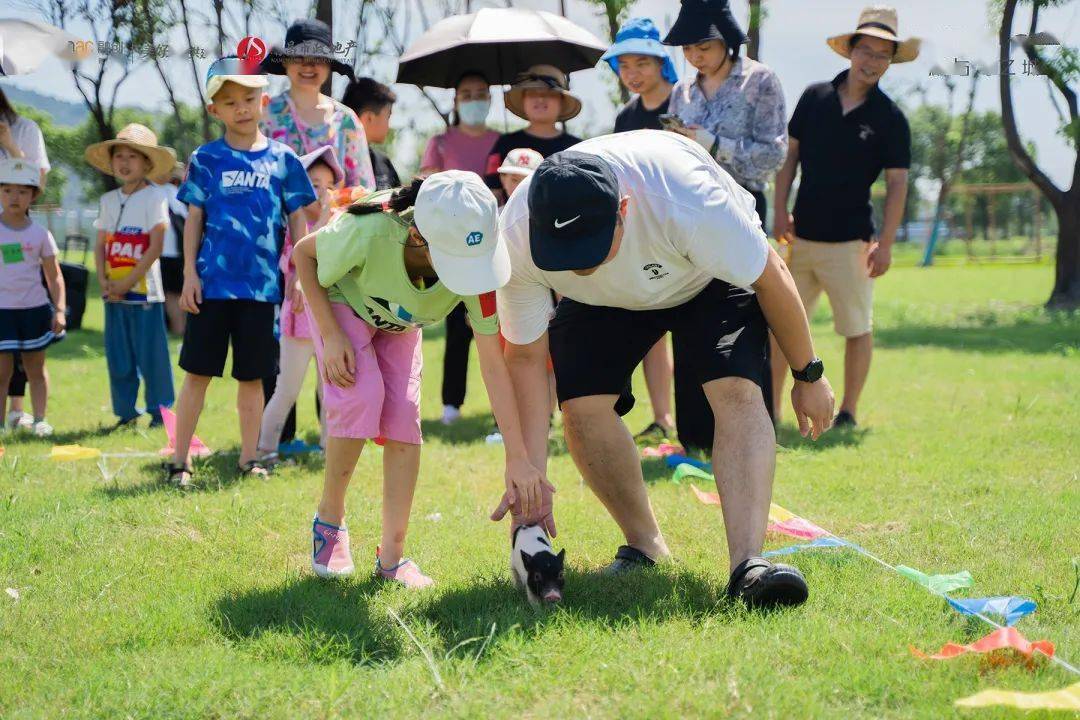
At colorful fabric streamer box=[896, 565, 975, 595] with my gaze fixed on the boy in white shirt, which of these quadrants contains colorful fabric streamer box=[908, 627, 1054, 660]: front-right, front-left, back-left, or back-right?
back-left

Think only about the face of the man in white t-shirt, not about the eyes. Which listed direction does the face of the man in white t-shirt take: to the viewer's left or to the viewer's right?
to the viewer's left

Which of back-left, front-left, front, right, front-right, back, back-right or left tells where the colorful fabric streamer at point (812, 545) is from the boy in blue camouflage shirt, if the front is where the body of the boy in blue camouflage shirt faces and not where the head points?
front-left

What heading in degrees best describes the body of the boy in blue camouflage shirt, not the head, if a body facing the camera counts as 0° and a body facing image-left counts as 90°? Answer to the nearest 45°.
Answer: approximately 0°

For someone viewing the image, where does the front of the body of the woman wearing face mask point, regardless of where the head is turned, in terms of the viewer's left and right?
facing the viewer

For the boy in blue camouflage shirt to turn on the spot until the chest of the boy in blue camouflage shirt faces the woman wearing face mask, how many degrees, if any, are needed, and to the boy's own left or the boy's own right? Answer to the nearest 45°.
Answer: approximately 135° to the boy's own left

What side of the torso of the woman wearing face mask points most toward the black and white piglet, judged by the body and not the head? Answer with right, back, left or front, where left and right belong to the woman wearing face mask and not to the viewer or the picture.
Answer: front

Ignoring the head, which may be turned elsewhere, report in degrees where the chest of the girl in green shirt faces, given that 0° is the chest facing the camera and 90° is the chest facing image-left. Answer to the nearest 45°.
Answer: approximately 315°

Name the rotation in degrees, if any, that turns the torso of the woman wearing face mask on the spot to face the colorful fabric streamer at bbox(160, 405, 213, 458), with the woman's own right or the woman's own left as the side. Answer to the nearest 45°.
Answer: approximately 45° to the woman's own right

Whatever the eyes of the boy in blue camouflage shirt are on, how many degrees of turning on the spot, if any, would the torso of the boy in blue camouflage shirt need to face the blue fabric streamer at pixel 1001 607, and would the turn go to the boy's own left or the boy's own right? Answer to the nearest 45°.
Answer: approximately 45° to the boy's own left

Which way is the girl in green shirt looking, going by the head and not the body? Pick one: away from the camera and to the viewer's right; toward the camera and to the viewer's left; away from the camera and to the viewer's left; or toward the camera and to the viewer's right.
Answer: toward the camera and to the viewer's right

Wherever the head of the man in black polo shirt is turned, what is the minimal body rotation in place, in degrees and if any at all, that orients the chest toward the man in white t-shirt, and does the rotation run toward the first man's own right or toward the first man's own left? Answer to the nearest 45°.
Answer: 0° — they already face them

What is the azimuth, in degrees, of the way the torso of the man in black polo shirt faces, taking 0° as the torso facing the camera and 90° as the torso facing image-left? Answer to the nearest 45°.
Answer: approximately 0°

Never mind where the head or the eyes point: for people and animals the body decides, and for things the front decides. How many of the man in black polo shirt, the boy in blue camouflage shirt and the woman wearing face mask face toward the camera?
3

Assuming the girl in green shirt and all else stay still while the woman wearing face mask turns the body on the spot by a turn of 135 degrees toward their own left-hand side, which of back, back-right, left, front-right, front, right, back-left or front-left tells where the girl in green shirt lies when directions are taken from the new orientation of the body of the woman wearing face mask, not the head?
back-right

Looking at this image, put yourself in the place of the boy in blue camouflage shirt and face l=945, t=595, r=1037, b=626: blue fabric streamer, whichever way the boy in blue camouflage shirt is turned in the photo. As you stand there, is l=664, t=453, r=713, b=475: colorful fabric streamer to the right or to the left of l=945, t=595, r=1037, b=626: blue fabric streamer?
left
